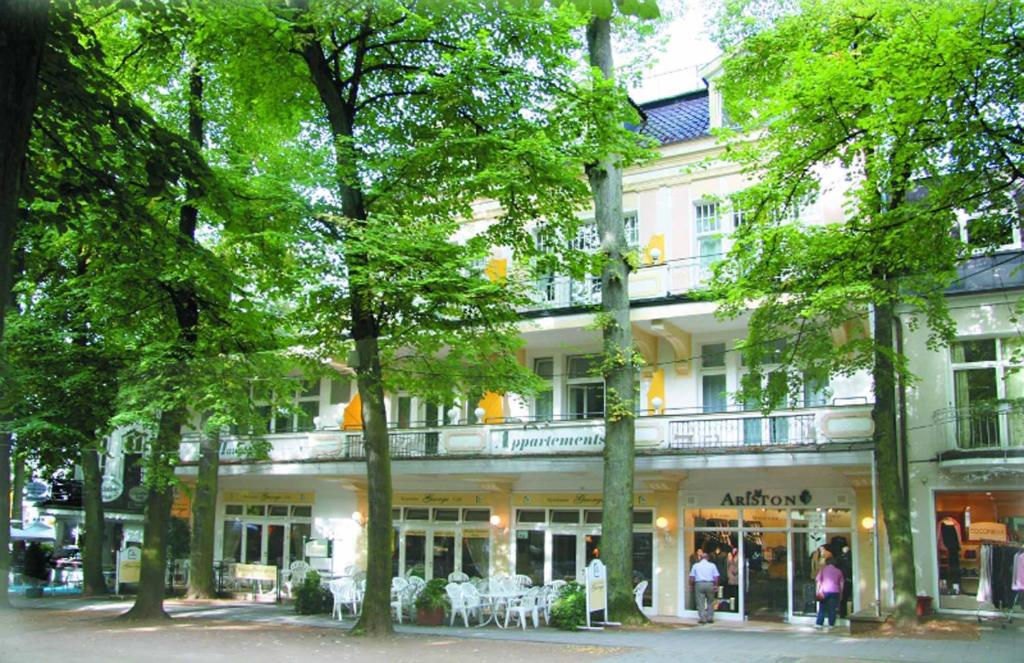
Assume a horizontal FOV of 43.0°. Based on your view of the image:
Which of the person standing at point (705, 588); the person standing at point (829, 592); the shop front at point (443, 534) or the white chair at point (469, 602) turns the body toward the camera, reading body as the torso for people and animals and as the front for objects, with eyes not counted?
the shop front

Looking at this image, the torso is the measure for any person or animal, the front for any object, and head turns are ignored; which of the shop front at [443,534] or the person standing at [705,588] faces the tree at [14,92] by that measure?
the shop front

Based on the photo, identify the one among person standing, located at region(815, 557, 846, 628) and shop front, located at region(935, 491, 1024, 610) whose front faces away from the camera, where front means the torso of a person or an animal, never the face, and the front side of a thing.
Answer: the person standing

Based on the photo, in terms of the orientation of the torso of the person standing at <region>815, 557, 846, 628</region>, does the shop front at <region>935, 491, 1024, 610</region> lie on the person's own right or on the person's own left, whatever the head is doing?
on the person's own right

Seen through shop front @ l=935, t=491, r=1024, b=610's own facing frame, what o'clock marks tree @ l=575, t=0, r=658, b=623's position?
The tree is roughly at 2 o'clock from the shop front.

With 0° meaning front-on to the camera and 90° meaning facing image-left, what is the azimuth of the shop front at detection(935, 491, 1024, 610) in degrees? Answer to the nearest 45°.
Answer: approximately 0°

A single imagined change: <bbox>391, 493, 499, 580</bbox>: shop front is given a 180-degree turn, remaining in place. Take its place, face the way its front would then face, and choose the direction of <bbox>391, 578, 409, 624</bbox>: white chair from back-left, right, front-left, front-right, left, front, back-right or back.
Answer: back

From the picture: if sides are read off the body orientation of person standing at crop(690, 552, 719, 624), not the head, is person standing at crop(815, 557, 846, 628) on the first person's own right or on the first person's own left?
on the first person's own right

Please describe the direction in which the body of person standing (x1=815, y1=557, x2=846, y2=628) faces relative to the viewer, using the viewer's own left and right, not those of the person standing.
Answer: facing away from the viewer
